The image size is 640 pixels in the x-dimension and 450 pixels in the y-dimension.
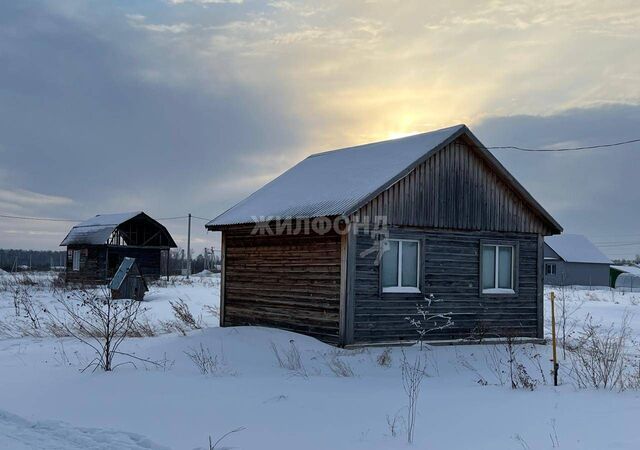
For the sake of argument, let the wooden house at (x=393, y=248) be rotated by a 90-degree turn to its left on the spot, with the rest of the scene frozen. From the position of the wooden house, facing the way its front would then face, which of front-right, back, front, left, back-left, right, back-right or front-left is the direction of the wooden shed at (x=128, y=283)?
left

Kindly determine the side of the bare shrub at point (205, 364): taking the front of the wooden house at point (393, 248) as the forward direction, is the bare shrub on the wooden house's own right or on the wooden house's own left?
on the wooden house's own right

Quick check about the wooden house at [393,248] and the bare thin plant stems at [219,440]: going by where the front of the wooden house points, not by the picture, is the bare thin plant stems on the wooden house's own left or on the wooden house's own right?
on the wooden house's own right

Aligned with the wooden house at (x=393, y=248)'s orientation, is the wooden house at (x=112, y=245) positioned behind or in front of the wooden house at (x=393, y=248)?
behind

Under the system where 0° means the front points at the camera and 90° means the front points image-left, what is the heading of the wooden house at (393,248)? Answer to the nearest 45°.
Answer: approximately 315°

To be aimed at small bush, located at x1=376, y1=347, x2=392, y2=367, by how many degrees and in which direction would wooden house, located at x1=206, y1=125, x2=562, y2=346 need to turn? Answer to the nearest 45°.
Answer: approximately 45° to its right

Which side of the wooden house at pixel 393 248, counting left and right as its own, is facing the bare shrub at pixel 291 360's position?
right

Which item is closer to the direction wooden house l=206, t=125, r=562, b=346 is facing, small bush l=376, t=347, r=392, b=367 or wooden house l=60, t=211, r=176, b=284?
the small bush
